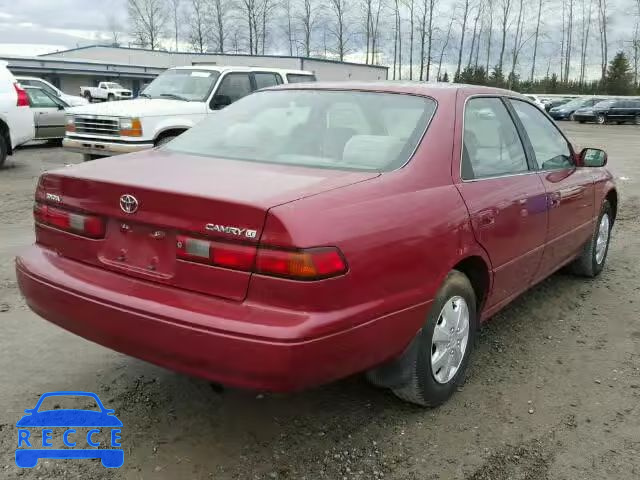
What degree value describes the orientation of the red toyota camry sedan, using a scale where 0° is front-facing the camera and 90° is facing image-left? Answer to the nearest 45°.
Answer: approximately 225°

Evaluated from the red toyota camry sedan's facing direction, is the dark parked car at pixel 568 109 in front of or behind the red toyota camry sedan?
in front

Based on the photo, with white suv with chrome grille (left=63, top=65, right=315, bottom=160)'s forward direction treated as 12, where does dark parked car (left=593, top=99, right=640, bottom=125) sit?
The dark parked car is roughly at 6 o'clock from the white suv with chrome grille.

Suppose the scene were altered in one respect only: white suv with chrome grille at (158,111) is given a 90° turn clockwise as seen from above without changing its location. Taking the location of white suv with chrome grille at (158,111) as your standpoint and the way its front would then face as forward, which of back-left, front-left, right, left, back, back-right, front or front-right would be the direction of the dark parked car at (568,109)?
right

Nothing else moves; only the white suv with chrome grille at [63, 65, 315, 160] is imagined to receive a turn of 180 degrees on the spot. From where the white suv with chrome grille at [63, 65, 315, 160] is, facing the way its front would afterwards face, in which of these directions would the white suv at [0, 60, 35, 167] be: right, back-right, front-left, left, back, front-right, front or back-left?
left

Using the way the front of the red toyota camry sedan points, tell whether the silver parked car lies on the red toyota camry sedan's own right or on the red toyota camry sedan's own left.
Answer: on the red toyota camry sedan's own left

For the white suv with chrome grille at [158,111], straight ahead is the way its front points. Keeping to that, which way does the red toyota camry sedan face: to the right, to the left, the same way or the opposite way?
the opposite way

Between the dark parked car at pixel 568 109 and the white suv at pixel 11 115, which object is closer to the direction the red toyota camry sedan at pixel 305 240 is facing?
the dark parked car

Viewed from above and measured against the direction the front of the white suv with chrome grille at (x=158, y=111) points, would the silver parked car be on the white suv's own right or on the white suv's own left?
on the white suv's own right
